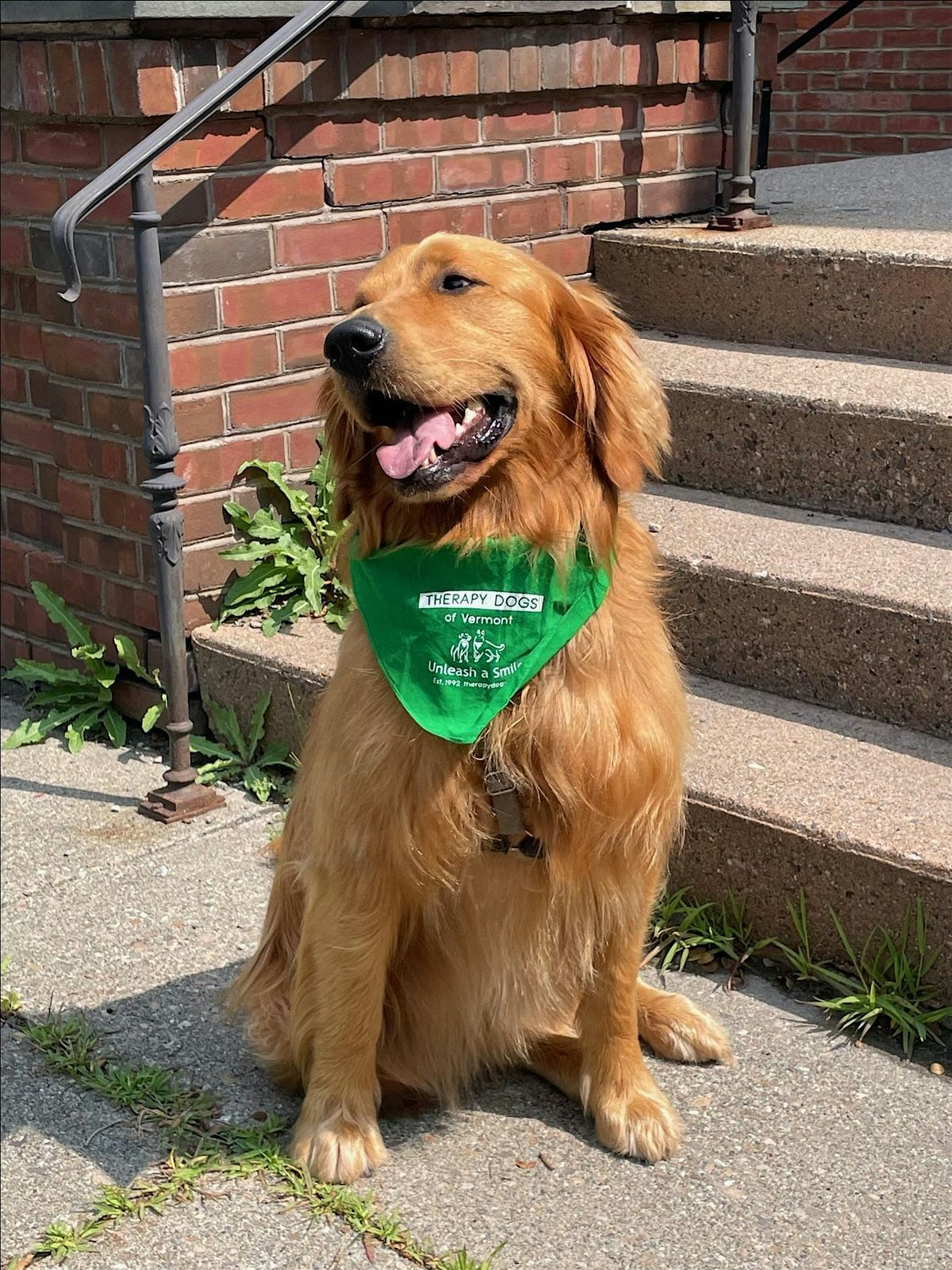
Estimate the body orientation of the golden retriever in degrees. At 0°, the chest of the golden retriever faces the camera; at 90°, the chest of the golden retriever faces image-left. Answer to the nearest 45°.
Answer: approximately 0°

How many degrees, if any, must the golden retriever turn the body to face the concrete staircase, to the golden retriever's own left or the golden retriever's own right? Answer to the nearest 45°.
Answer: approximately 135° to the golden retriever's own left

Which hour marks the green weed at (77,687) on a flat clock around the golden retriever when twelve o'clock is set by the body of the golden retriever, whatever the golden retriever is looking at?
The green weed is roughly at 5 o'clock from the golden retriever.

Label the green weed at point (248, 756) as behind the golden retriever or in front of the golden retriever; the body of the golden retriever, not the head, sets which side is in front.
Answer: behind

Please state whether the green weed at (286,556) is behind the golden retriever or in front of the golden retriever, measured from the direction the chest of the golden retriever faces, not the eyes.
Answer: behind
